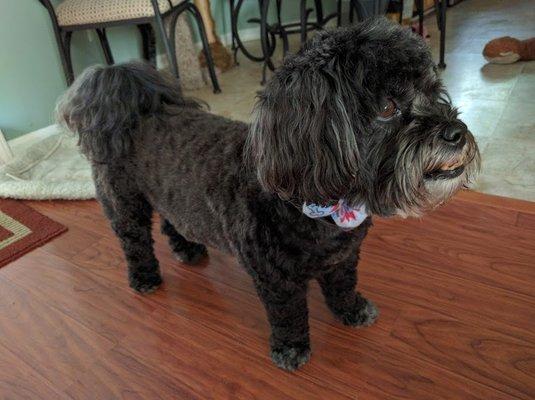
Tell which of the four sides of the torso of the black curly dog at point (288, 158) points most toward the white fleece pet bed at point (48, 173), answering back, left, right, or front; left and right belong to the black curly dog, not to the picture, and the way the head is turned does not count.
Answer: back

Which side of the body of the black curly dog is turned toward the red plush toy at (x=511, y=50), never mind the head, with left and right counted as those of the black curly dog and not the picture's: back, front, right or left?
left

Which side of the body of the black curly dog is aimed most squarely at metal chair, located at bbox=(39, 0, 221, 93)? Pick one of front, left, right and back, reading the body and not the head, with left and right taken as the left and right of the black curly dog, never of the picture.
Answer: back

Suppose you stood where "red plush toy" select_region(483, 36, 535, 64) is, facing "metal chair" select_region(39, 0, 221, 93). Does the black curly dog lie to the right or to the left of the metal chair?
left

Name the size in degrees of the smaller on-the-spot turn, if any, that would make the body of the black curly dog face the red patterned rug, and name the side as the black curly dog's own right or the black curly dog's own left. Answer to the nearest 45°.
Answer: approximately 180°
